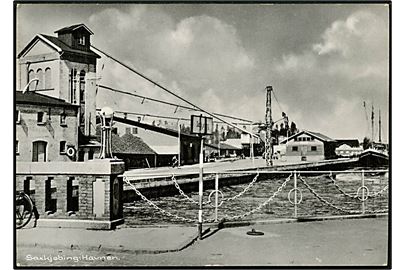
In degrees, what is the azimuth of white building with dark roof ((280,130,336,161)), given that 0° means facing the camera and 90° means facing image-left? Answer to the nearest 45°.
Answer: approximately 0°

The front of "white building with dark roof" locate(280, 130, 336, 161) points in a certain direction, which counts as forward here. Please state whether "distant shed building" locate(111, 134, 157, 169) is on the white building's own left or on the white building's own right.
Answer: on the white building's own right
